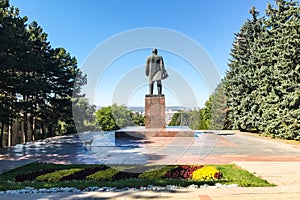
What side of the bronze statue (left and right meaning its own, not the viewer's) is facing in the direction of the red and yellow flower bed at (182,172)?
back

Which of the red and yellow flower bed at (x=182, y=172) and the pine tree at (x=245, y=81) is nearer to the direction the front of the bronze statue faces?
the pine tree

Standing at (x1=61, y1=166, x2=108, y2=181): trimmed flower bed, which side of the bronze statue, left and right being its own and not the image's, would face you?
back

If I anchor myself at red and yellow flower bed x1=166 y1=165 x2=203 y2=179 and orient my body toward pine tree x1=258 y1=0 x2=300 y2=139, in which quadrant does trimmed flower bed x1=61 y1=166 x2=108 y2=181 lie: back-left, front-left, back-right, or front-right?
back-left

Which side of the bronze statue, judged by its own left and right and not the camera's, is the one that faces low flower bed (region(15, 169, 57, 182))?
back

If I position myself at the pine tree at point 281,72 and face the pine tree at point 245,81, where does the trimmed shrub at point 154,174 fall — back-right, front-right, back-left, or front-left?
back-left

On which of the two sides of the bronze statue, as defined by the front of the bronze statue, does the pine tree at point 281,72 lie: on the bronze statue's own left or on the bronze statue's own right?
on the bronze statue's own right

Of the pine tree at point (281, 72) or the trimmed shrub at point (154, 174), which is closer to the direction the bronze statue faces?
the pine tree

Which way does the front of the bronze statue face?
away from the camera

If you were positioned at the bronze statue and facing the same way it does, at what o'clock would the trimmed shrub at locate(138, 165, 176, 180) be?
The trimmed shrub is roughly at 6 o'clock from the bronze statue.

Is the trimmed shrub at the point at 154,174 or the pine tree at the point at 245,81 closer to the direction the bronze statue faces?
the pine tree
